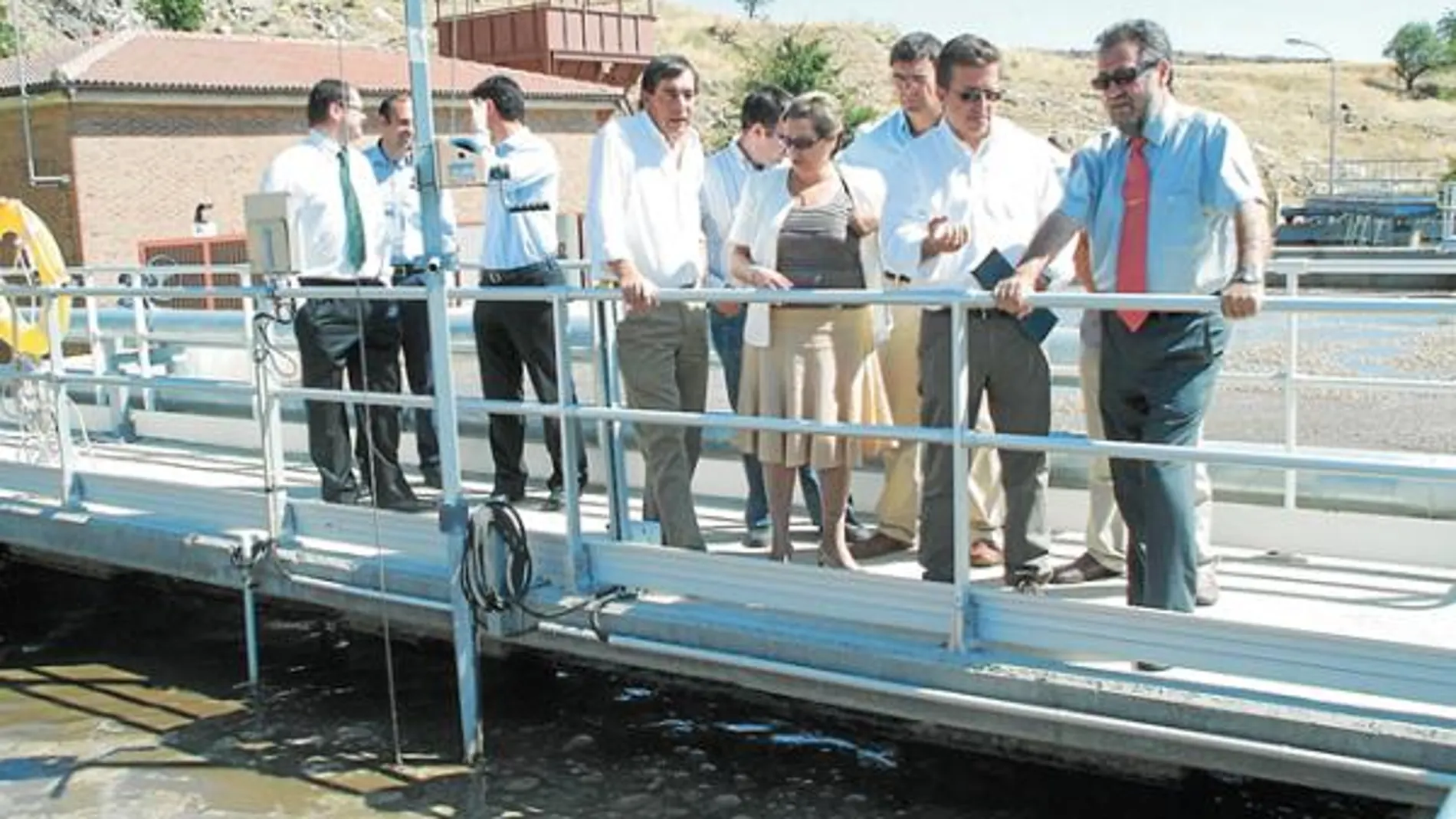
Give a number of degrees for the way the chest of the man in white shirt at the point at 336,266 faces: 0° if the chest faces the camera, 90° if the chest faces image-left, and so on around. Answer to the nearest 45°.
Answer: approximately 315°

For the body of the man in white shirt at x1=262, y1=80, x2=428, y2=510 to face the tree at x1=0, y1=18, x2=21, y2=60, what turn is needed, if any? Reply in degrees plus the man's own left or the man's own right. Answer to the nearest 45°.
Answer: approximately 135° to the man's own left

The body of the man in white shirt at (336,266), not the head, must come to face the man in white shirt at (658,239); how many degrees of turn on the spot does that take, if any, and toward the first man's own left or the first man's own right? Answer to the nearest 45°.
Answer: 0° — they already face them

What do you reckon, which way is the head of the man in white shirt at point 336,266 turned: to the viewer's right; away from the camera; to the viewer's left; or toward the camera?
to the viewer's right

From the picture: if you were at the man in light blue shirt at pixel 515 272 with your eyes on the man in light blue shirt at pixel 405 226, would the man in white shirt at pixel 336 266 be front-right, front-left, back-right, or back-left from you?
front-left

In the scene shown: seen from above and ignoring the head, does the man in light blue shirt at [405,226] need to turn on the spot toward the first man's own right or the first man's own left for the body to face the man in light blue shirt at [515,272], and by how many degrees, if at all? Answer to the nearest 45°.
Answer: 0° — they already face them

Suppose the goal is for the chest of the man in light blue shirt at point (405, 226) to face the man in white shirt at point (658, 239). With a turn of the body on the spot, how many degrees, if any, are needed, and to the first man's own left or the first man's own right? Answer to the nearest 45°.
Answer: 0° — they already face them

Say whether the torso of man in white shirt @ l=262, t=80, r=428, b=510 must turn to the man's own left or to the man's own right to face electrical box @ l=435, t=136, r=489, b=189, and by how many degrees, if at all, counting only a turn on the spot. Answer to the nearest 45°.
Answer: approximately 45° to the man's own right

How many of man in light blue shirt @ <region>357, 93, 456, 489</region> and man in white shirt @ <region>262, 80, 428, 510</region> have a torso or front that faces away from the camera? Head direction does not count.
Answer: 0

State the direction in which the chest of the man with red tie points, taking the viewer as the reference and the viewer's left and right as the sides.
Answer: facing the viewer and to the left of the viewer

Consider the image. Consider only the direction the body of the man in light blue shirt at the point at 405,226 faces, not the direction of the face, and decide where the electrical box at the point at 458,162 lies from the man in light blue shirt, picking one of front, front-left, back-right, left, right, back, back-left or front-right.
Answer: front-right

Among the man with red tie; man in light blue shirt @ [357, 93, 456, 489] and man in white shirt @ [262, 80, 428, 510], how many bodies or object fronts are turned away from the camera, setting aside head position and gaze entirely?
0

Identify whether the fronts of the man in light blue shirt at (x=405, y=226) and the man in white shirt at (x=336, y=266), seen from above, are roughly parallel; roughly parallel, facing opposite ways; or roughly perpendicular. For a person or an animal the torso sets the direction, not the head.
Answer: roughly parallel
